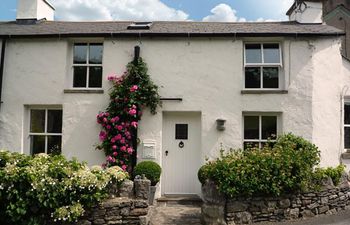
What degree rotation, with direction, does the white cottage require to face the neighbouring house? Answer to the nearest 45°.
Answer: approximately 135° to its left

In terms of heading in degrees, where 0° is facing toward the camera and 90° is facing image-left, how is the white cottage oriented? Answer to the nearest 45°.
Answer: approximately 0°

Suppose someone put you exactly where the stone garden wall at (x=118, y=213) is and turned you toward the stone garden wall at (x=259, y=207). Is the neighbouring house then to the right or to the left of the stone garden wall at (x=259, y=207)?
left

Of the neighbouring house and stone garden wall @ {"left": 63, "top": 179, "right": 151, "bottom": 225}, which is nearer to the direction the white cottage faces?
the stone garden wall

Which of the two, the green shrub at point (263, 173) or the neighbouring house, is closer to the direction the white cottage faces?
the green shrub
